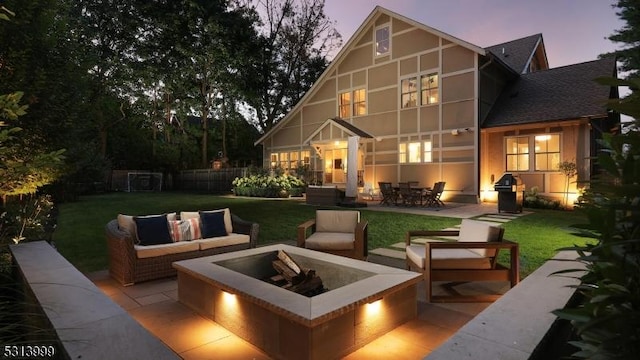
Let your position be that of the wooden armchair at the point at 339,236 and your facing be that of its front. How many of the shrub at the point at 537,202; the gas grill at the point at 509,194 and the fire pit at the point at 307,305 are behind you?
2

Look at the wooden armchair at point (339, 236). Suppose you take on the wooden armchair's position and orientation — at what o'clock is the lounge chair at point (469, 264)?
The lounge chair is roughly at 9 o'clock from the wooden armchair.

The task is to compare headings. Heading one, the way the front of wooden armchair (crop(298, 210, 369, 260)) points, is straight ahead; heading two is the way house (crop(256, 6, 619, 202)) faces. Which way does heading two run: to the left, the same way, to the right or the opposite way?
the same way

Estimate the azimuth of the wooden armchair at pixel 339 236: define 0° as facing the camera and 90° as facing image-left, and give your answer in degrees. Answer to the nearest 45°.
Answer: approximately 45°

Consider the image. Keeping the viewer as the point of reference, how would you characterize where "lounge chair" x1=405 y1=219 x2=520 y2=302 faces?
facing the viewer and to the left of the viewer

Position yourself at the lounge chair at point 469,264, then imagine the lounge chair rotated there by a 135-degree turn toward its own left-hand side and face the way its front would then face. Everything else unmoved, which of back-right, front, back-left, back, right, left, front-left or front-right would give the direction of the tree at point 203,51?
back-left

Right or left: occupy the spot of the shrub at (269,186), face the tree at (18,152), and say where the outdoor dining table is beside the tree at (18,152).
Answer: left

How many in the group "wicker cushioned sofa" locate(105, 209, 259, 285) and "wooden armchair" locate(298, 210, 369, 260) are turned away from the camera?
0

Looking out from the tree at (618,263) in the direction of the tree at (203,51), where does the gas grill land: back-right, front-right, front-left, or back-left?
front-right

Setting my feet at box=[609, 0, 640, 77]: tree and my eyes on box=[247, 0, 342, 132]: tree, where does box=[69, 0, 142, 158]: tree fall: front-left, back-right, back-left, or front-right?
front-left

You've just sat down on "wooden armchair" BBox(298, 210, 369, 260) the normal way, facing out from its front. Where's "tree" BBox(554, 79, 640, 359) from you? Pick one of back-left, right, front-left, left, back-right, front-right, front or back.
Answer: front-left

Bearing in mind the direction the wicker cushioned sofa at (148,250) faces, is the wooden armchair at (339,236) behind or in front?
in front

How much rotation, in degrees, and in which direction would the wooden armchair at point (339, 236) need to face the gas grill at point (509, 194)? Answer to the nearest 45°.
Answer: approximately 180°

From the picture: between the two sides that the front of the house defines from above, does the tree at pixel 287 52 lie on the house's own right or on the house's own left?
on the house's own right

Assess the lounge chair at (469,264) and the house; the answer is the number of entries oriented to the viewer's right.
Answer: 0
